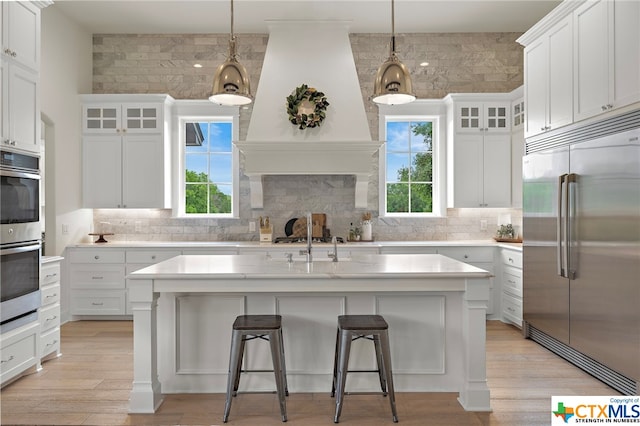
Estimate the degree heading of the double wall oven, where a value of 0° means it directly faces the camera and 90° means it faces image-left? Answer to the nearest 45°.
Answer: approximately 315°

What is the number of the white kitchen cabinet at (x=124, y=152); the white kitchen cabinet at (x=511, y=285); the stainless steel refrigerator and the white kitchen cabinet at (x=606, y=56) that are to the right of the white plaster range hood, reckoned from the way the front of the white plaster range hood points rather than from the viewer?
1

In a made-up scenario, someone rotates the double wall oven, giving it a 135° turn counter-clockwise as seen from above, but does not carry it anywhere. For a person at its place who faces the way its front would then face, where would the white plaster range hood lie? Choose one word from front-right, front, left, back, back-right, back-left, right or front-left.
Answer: right

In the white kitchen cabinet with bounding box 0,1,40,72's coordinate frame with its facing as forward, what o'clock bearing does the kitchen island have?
The kitchen island is roughly at 12 o'clock from the white kitchen cabinet.

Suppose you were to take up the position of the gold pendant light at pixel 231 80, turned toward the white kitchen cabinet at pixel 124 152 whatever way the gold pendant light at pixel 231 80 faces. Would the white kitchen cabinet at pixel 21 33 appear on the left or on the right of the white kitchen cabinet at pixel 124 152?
left

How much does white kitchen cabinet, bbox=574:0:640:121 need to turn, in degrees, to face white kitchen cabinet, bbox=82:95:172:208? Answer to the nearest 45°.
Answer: approximately 45° to its right

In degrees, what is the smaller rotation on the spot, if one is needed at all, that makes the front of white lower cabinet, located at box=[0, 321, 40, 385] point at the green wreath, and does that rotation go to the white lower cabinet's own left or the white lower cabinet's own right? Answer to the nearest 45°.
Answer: approximately 45° to the white lower cabinet's own left

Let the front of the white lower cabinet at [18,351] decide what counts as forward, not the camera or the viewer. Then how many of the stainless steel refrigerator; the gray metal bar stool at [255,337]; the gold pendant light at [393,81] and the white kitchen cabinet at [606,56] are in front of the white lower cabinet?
4

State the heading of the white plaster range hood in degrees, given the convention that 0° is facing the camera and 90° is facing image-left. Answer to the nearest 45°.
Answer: approximately 0°

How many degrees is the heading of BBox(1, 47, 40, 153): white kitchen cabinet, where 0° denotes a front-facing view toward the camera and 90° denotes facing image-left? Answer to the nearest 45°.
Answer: approximately 315°

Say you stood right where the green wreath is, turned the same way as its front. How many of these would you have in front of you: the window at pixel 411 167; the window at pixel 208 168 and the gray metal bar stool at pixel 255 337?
1

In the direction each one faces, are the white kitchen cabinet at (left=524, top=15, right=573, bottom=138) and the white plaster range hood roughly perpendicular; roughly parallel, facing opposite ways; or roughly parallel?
roughly perpendicular

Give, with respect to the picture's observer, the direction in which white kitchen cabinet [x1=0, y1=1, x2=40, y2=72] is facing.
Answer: facing the viewer and to the right of the viewer

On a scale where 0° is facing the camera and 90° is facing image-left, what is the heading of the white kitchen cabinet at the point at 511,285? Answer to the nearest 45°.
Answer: approximately 45°
